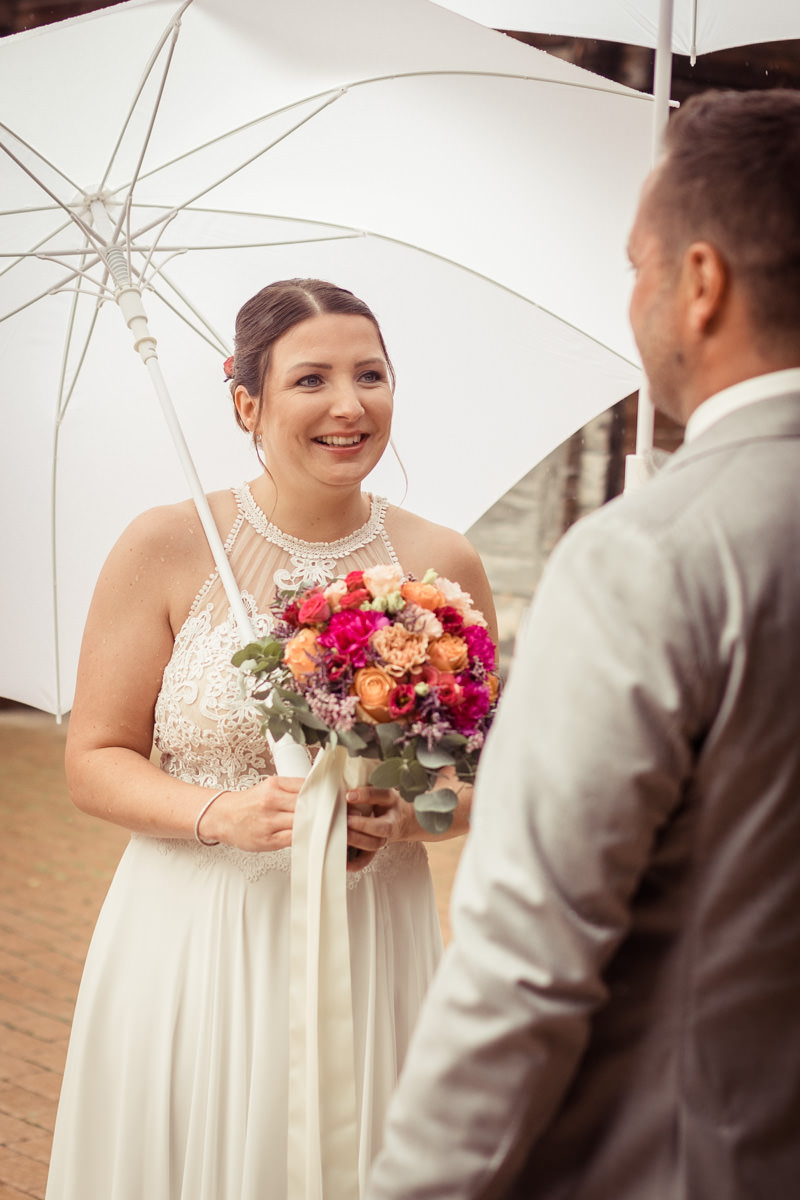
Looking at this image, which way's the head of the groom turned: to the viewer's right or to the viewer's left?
to the viewer's left

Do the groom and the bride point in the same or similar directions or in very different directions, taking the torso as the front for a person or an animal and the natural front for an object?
very different directions

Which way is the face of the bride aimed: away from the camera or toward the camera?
toward the camera

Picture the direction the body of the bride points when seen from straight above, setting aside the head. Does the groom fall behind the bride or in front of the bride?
in front

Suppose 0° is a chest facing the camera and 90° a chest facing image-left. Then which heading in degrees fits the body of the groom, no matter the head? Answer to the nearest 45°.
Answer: approximately 135°

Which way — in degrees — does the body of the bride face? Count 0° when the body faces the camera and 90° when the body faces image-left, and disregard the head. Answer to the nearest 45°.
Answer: approximately 315°
